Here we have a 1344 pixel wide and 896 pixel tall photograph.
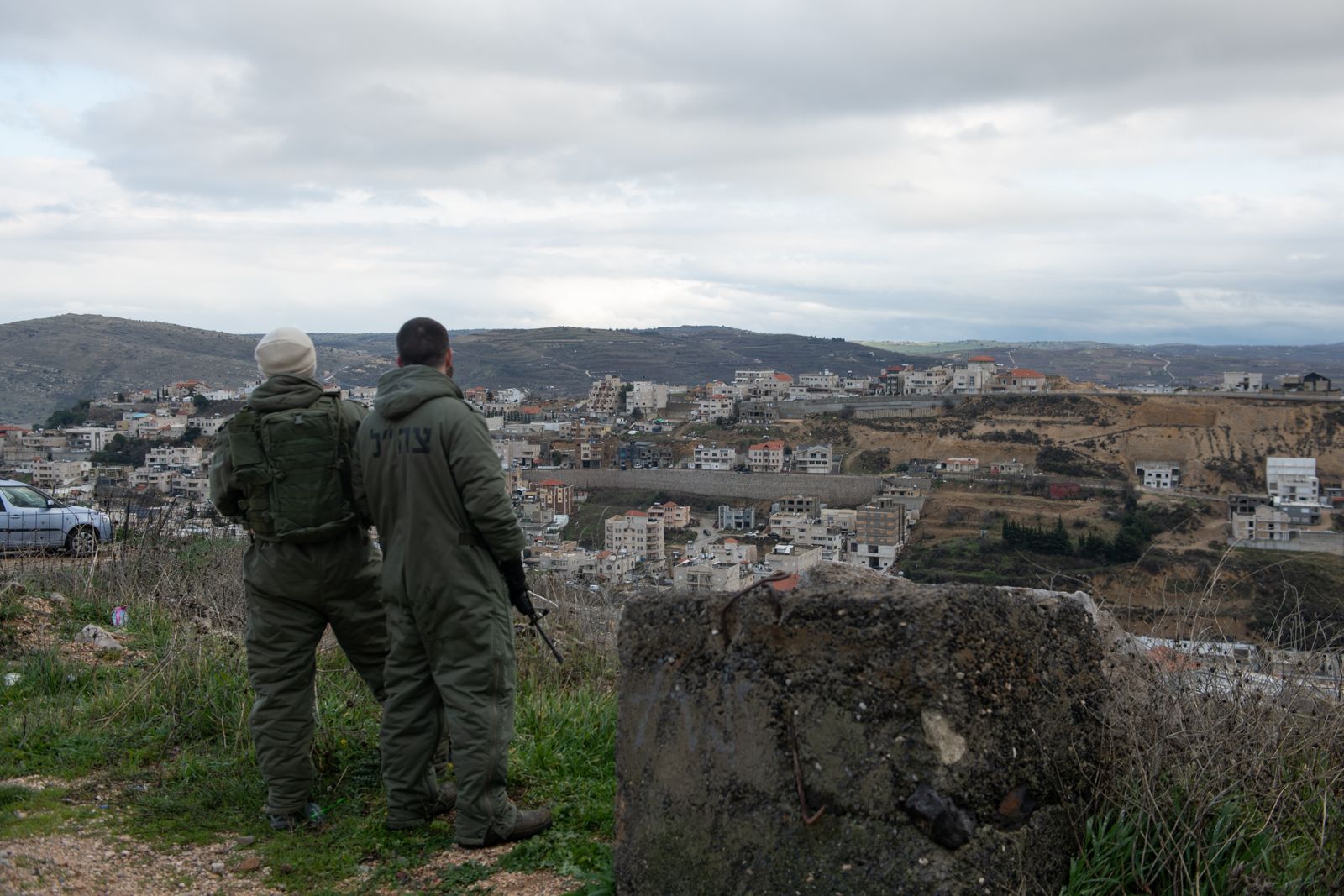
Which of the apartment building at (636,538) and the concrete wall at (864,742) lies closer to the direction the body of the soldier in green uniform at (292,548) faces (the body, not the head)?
the apartment building

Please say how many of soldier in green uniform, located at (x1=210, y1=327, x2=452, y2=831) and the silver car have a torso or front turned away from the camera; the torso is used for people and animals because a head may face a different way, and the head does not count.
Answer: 1

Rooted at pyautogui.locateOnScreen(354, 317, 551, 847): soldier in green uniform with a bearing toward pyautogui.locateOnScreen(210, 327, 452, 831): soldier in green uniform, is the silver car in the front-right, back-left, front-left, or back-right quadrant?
front-right

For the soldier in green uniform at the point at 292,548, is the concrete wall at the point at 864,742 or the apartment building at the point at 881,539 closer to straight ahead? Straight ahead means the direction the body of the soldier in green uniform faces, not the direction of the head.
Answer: the apartment building

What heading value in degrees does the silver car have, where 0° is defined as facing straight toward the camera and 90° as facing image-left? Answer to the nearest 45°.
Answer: approximately 270°

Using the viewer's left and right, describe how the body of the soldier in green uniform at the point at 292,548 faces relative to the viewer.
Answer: facing away from the viewer

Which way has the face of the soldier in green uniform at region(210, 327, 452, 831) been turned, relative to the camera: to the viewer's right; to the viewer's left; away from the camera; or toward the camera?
away from the camera

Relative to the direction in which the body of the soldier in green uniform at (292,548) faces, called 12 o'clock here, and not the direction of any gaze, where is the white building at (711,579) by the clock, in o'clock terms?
The white building is roughly at 1 o'clock from the soldier in green uniform.

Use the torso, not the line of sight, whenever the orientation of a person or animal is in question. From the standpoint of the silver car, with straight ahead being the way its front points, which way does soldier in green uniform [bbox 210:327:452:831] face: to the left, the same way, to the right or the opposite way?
to the left

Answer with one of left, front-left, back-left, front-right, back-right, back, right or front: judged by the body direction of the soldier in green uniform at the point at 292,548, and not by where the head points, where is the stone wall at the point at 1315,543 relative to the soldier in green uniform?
front-right

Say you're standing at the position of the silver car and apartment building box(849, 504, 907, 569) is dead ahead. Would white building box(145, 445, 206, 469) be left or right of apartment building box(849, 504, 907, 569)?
left

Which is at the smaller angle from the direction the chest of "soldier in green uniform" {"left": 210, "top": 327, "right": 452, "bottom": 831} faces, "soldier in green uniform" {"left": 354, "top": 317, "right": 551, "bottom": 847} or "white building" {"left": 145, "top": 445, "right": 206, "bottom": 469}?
the white building

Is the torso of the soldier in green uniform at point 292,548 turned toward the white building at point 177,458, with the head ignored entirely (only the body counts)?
yes

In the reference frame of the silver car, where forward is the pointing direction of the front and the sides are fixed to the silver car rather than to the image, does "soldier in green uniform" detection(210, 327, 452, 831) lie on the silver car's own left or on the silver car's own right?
on the silver car's own right
